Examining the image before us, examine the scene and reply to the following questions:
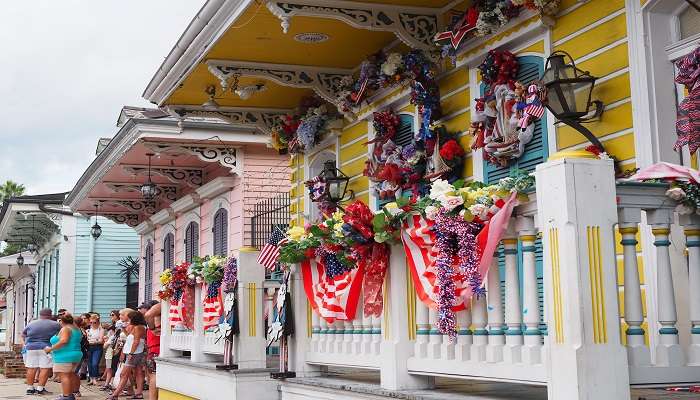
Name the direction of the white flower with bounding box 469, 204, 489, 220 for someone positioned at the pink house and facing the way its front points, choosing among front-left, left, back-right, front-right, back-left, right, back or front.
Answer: front-left

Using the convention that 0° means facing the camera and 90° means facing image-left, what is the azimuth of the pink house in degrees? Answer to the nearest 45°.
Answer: approximately 45°

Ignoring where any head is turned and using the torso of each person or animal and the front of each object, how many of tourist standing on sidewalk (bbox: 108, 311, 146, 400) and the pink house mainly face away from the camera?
0

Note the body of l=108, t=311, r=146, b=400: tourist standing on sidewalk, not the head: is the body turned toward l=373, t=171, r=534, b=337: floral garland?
no

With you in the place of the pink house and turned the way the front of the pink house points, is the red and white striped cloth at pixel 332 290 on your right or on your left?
on your left

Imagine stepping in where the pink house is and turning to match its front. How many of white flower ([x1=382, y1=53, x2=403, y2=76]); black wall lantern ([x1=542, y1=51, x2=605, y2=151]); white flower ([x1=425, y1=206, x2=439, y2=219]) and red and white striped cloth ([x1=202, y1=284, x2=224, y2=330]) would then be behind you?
0

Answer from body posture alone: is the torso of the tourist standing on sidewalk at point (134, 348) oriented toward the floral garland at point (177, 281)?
no

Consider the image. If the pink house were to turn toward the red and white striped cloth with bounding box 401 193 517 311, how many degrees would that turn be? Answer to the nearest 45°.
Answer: approximately 45° to its left

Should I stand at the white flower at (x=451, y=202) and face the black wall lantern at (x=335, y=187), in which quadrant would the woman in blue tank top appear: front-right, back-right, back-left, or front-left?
front-left

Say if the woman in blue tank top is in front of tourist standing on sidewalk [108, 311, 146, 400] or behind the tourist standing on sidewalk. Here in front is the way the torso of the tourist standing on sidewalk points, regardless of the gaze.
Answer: in front

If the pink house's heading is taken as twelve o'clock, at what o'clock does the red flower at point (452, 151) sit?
The red flower is roughly at 10 o'clock from the pink house.
